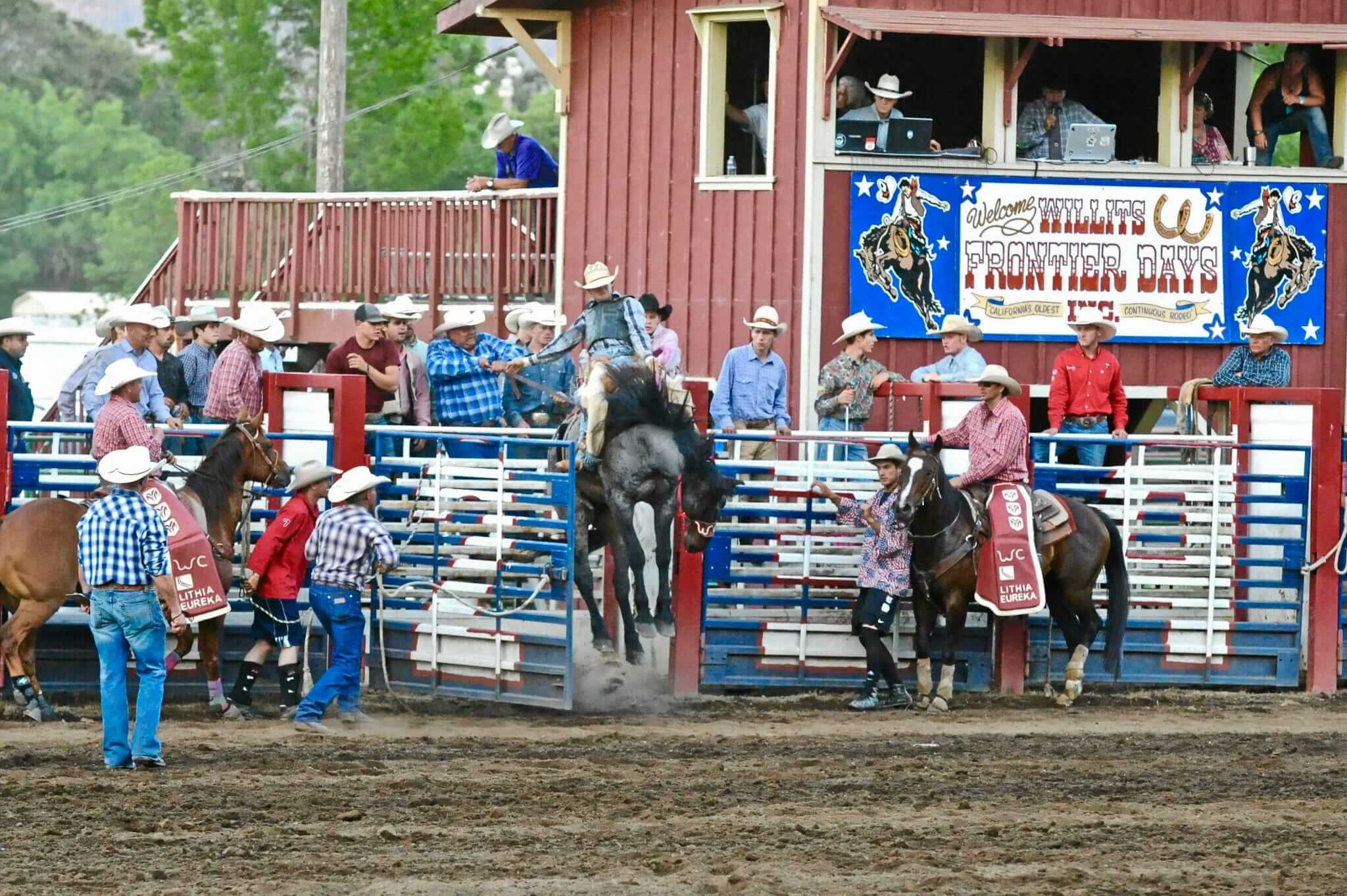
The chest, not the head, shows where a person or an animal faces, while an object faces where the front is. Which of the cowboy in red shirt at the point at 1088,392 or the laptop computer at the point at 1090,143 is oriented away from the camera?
the laptop computer

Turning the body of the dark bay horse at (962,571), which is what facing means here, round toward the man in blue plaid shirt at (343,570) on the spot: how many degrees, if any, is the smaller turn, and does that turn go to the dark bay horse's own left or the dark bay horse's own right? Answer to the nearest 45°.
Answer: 0° — it already faces them

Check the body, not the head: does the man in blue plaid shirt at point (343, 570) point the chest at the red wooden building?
yes

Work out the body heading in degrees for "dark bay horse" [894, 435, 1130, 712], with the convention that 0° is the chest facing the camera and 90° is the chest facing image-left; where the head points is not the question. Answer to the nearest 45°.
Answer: approximately 45°

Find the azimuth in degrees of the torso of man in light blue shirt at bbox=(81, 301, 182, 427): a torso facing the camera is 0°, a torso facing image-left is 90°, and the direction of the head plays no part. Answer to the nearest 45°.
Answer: approximately 315°

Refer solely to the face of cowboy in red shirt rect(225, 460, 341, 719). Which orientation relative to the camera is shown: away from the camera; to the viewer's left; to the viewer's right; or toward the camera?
to the viewer's right

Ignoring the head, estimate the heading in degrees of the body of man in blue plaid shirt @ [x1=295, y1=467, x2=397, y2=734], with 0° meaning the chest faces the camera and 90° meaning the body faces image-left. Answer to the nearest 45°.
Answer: approximately 225°

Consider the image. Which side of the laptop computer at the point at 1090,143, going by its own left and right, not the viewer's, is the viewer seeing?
back

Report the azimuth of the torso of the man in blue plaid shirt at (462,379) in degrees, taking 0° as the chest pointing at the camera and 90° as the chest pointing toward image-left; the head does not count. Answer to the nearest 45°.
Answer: approximately 315°

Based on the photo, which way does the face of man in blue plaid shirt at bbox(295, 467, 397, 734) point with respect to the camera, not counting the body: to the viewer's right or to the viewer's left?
to the viewer's right

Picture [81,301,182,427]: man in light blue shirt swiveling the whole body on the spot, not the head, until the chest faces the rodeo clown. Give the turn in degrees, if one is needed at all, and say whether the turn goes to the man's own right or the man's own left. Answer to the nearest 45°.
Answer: approximately 45° to the man's own left
